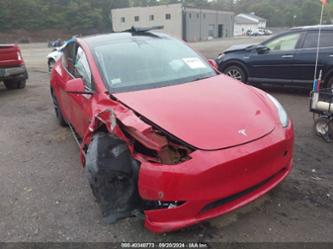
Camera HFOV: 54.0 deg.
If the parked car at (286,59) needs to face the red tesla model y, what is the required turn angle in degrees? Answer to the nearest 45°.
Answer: approximately 90° to its left

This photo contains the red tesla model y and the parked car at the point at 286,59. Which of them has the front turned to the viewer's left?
the parked car

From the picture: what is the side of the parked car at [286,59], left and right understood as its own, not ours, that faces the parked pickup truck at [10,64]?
front

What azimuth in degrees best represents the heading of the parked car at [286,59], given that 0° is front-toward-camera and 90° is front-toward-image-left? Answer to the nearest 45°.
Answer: approximately 90°

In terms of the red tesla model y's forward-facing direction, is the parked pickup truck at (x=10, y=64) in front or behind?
behind

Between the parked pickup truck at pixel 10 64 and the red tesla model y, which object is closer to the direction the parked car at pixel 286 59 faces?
the parked pickup truck

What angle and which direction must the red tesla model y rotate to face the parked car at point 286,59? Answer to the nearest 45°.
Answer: approximately 90° to its left

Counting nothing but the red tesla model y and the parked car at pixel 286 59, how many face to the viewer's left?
1

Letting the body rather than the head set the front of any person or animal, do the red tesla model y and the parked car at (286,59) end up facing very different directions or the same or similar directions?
very different directions
